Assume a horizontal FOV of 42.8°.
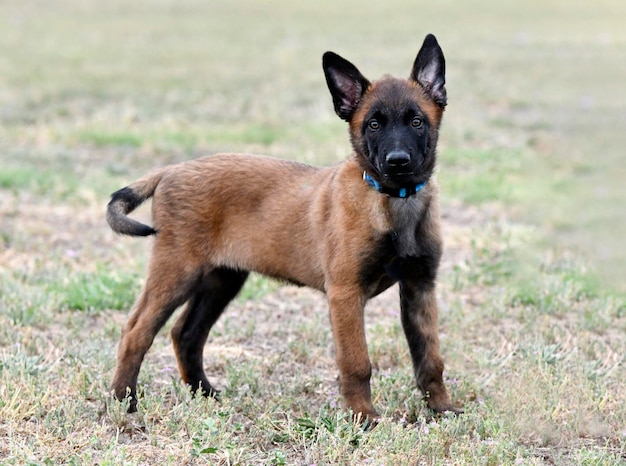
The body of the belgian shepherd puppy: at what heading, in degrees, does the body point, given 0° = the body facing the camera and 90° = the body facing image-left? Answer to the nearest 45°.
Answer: approximately 315°
